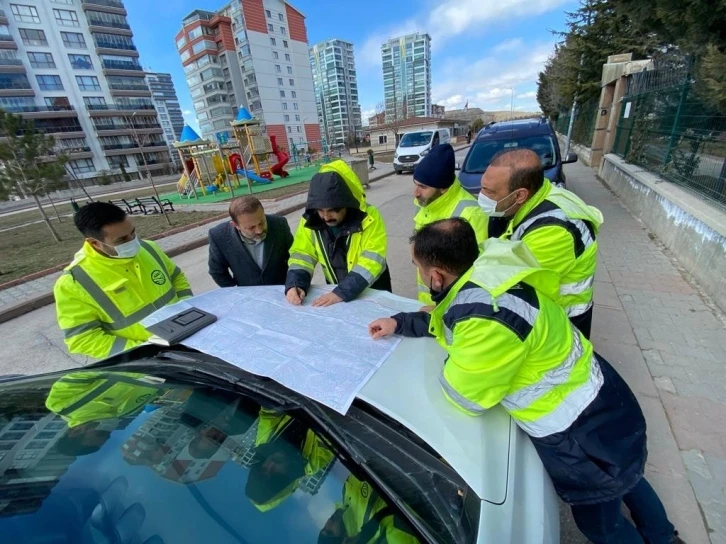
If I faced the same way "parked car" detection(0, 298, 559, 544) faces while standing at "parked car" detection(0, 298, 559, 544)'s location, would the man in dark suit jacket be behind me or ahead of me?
ahead

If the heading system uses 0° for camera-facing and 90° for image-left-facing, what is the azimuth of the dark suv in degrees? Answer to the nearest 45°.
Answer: approximately 0°

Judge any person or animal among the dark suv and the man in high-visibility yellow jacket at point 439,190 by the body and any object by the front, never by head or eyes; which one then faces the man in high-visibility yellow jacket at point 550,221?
the dark suv

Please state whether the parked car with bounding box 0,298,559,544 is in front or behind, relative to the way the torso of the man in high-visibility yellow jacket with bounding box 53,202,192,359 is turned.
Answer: in front

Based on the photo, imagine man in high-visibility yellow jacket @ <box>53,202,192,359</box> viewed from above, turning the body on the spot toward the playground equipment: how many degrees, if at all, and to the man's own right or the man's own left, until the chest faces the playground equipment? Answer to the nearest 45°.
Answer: approximately 90° to the man's own left

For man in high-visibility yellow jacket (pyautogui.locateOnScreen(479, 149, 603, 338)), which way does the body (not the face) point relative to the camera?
to the viewer's left

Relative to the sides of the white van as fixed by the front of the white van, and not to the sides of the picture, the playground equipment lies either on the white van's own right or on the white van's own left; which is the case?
on the white van's own right

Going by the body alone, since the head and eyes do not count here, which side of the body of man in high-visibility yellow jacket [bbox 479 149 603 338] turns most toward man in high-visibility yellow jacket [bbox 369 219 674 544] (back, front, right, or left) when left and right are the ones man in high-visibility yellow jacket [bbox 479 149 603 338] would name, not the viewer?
left

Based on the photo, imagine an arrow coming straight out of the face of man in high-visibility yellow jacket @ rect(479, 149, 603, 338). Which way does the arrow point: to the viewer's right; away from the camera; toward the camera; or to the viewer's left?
to the viewer's left

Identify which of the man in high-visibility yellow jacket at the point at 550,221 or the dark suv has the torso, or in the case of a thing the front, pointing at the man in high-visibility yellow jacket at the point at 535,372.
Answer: the dark suv

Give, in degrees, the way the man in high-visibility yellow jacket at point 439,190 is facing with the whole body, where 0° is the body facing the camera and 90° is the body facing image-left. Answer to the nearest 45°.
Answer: approximately 45°

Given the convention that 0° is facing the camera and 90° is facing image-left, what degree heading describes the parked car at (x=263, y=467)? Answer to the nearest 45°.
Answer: approximately 225°

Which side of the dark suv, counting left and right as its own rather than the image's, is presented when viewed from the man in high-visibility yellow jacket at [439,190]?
front

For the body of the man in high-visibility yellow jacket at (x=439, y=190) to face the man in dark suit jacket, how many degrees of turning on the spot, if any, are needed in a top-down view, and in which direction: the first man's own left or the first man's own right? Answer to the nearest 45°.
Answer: approximately 45° to the first man's own right

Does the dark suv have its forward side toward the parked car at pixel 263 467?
yes
